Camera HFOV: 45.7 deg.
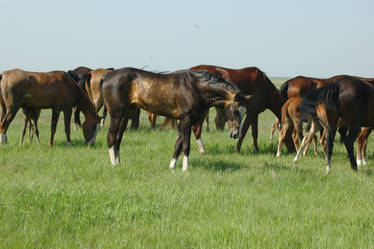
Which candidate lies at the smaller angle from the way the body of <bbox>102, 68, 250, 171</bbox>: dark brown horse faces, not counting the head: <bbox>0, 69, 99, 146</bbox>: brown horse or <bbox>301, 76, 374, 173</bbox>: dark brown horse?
the dark brown horse

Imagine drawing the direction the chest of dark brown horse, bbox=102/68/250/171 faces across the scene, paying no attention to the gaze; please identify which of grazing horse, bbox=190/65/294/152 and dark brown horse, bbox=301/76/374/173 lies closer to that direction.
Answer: the dark brown horse

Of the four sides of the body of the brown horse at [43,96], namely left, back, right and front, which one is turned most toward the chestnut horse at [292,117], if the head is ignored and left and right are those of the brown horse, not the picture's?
front

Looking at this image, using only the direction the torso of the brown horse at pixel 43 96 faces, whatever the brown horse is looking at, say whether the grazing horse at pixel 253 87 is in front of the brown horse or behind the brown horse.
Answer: in front

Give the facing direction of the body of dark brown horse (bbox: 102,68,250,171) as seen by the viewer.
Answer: to the viewer's right

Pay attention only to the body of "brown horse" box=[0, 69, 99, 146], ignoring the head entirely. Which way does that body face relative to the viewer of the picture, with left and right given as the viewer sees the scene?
facing to the right of the viewer

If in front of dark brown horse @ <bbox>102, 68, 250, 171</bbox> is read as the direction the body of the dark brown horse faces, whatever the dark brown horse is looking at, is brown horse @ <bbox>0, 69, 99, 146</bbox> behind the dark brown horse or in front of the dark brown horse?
behind

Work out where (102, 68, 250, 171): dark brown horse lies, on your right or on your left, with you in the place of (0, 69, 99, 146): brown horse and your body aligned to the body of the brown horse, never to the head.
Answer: on your right
